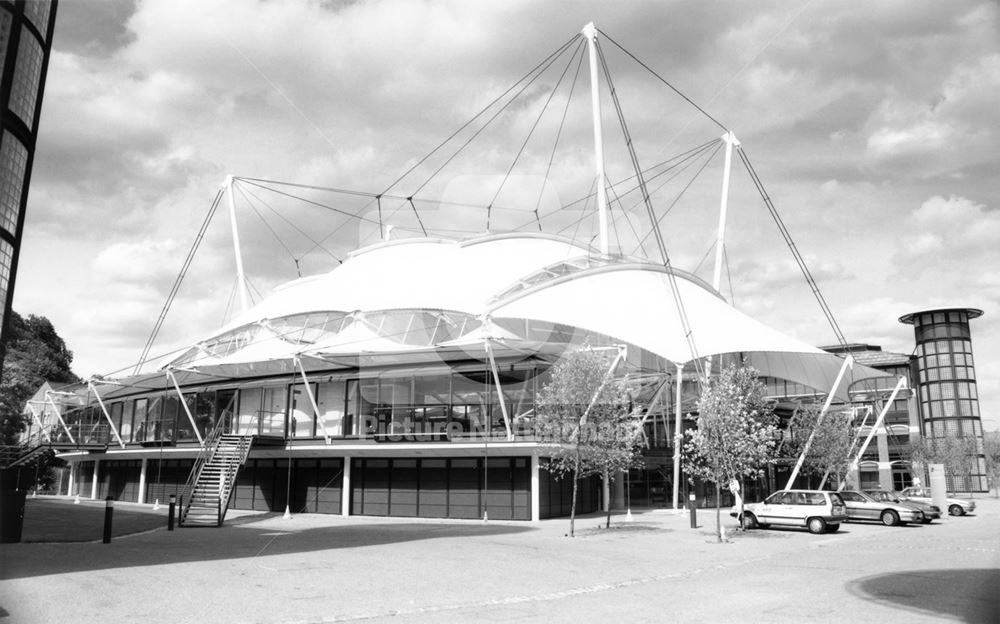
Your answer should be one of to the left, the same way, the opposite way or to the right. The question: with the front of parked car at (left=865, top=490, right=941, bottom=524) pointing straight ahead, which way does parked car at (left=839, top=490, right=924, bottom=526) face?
the same way

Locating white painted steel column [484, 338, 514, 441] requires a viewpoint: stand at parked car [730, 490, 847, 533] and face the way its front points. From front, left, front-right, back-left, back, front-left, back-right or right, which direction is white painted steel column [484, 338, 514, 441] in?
front-left

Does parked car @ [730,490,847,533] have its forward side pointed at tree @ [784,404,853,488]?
no

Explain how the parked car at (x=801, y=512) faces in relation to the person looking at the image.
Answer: facing away from the viewer and to the left of the viewer

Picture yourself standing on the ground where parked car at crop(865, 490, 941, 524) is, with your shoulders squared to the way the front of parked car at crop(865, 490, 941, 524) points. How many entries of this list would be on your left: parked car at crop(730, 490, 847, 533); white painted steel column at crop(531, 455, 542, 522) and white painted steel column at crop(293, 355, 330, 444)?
0

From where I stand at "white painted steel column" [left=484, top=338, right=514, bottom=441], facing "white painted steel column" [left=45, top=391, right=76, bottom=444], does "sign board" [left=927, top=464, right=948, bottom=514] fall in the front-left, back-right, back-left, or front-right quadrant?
back-right

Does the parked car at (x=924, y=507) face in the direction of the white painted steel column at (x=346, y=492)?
no
